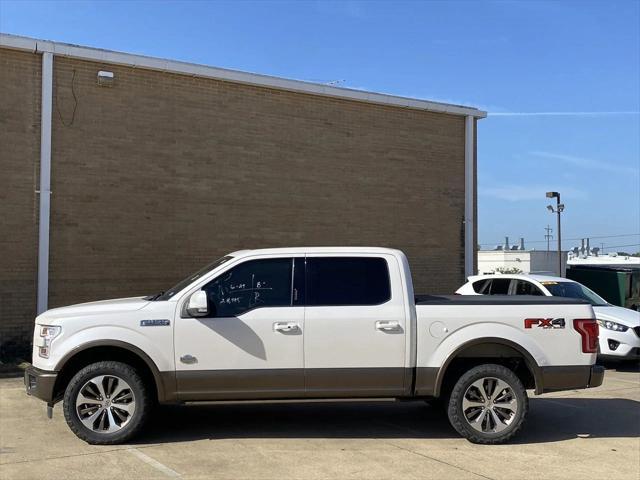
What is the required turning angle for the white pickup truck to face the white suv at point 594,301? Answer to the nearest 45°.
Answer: approximately 135° to its right

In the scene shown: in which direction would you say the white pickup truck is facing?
to the viewer's left

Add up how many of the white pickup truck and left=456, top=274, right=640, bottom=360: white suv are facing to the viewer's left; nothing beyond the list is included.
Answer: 1

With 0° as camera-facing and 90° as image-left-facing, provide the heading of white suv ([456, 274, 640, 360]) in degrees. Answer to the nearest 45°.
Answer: approximately 315°

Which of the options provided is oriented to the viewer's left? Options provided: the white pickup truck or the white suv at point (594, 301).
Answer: the white pickup truck

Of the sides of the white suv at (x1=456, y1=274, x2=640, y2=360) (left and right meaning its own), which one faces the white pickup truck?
right
